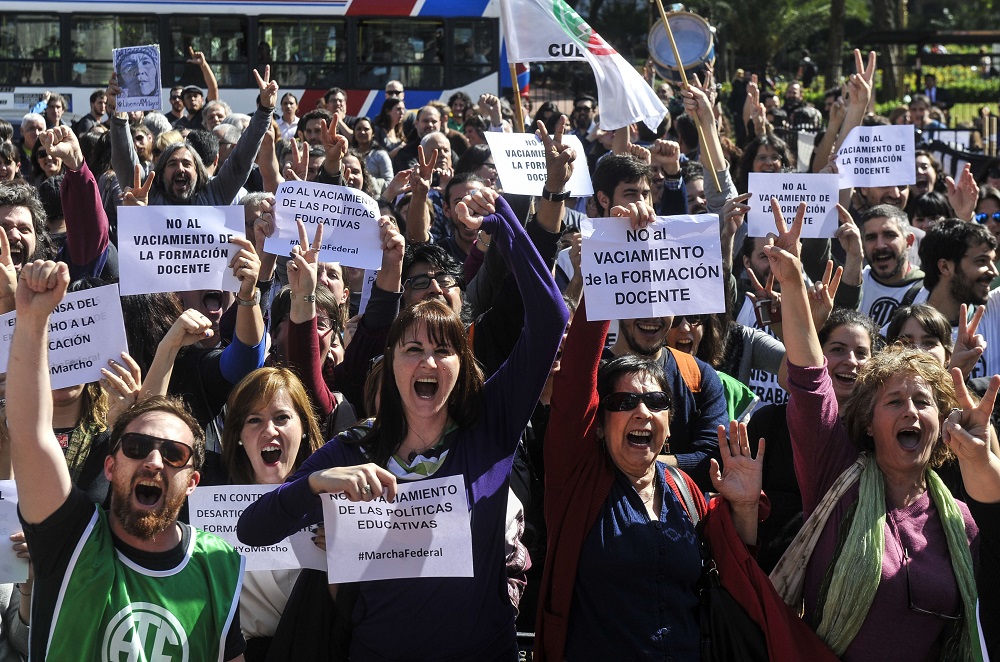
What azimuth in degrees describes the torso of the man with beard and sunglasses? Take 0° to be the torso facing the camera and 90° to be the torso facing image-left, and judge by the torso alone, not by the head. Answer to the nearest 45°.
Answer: approximately 0°

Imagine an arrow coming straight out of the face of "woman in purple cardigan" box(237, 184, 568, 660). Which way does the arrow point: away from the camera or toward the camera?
toward the camera

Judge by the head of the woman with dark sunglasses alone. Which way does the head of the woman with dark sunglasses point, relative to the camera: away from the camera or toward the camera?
toward the camera

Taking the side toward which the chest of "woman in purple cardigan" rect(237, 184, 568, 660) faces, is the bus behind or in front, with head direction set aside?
behind

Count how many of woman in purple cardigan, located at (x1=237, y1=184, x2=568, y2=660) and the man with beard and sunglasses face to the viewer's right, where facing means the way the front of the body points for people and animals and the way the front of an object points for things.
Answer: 0

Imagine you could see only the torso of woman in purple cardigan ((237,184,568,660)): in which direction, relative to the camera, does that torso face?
toward the camera
